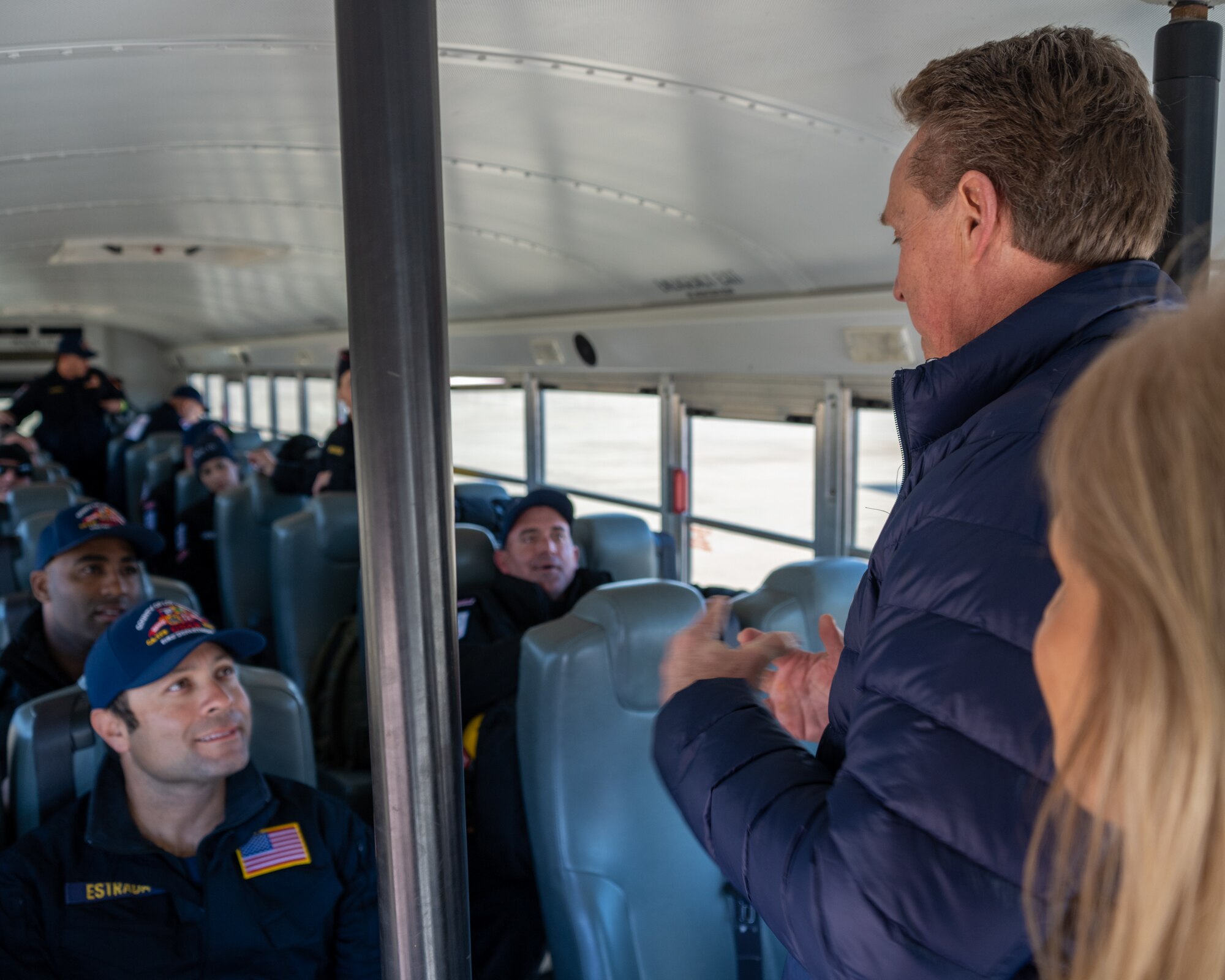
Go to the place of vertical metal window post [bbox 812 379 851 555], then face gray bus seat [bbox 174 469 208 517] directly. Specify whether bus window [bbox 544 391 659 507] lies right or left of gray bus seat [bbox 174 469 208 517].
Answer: right

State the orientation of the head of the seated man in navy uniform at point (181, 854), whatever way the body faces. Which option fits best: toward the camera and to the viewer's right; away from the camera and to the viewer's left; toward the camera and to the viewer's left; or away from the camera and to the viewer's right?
toward the camera and to the viewer's right

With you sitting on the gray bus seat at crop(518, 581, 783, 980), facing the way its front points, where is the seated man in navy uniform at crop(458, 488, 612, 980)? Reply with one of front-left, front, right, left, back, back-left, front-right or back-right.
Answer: back

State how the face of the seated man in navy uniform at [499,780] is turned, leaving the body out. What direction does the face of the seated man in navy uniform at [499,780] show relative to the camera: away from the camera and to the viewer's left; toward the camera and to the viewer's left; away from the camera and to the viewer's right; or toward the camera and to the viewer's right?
toward the camera and to the viewer's right

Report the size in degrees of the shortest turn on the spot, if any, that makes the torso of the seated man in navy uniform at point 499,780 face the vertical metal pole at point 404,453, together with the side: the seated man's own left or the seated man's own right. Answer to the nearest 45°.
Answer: approximately 45° to the seated man's own right

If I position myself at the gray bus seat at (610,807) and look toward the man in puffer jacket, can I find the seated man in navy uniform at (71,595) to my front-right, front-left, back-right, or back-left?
back-right

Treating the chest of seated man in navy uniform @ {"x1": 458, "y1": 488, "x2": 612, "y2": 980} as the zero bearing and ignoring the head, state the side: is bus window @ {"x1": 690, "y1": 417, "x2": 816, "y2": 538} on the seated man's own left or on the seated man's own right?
on the seated man's own left
